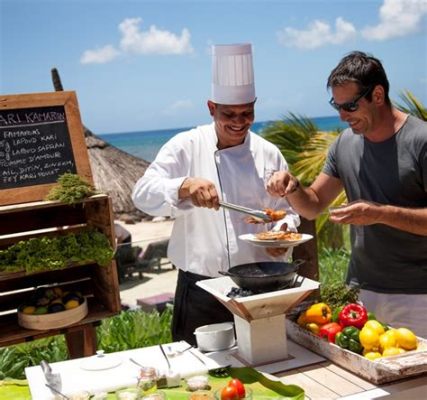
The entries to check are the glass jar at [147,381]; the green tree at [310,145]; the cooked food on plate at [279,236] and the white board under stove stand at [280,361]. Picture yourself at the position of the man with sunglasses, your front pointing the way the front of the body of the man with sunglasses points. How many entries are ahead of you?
3

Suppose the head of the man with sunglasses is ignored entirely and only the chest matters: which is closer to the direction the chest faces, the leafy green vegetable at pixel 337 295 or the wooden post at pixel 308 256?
the leafy green vegetable

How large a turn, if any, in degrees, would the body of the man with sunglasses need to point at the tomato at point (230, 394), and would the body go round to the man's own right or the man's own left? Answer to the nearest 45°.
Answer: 0° — they already face it

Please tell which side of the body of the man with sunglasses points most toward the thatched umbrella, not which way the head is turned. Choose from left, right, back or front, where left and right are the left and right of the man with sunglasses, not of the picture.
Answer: right

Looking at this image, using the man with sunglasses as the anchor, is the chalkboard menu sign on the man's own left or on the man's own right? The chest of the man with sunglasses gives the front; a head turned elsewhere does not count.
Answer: on the man's own right

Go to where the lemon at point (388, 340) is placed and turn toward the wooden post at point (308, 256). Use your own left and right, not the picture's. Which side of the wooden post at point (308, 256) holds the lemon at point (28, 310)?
left

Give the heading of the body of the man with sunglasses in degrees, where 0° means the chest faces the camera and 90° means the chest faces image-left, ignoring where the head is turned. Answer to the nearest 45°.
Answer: approximately 45°

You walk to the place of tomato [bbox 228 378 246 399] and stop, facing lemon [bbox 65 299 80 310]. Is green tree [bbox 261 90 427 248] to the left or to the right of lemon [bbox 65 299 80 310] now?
right

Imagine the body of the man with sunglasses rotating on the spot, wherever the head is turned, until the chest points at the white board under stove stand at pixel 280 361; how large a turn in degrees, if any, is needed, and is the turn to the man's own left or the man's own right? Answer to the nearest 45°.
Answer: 0° — they already face it

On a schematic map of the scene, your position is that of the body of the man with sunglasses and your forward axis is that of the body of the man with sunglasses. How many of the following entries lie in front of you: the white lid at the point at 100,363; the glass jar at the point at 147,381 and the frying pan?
3
